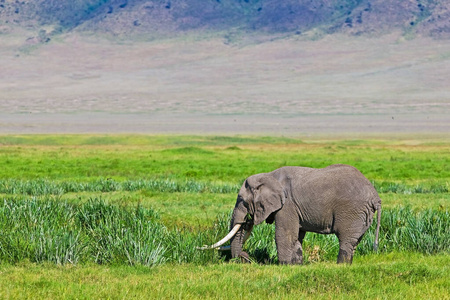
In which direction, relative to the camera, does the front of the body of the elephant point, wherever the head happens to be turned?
to the viewer's left
